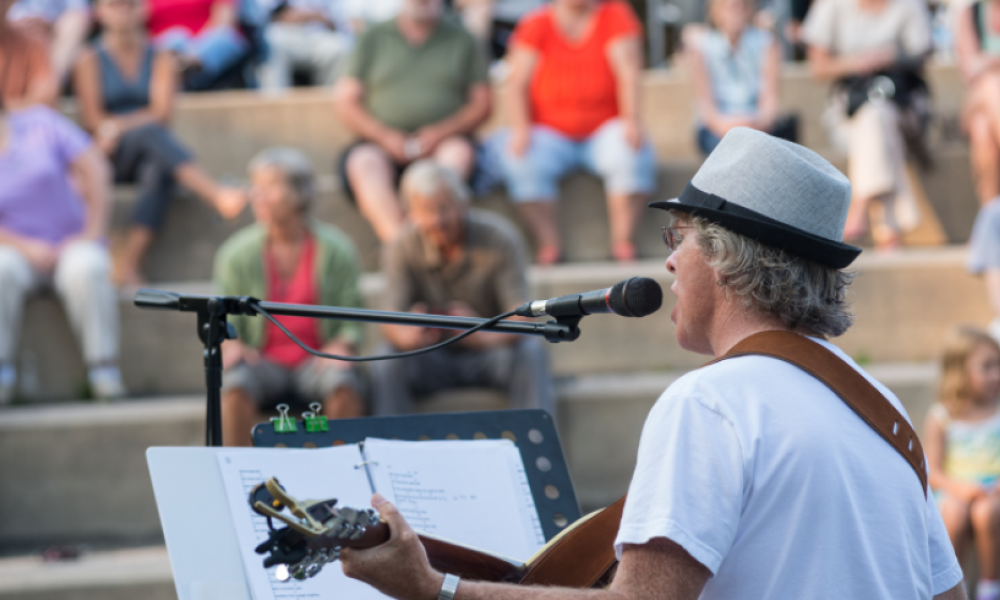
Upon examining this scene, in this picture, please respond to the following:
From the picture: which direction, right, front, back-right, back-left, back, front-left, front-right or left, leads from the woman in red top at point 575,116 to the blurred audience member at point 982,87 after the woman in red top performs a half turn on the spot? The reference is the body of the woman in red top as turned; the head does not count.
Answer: right

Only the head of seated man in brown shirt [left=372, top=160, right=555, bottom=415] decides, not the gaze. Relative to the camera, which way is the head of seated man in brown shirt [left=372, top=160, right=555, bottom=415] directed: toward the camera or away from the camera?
toward the camera

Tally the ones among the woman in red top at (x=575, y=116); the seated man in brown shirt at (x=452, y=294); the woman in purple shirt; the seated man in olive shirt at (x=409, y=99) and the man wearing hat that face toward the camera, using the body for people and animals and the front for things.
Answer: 4

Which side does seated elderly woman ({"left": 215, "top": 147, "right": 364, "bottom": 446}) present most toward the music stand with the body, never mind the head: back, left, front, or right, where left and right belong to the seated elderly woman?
front

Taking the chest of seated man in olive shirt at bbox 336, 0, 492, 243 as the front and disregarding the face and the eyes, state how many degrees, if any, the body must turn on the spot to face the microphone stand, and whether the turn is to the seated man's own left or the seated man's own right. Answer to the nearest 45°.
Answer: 0° — they already face it

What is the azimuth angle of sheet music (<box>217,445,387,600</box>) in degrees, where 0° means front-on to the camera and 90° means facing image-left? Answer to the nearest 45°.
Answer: approximately 315°

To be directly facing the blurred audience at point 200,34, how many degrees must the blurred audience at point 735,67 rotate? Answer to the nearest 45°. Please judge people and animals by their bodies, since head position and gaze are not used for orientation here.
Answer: approximately 90° to their right

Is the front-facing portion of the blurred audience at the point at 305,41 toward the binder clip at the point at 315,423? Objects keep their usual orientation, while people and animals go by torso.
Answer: yes

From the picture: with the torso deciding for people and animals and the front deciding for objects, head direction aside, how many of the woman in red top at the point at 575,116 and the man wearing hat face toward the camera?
1

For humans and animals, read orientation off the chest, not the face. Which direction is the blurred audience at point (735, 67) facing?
toward the camera

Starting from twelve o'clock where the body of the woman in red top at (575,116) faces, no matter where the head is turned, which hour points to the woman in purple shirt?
The woman in purple shirt is roughly at 2 o'clock from the woman in red top.

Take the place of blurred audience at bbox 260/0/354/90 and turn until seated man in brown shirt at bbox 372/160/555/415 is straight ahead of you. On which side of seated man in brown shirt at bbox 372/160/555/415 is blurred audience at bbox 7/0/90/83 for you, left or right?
right

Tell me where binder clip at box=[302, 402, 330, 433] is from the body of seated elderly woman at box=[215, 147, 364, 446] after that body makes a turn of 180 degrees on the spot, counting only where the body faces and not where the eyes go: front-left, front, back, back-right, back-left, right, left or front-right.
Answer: back

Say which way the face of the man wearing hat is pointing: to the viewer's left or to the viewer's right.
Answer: to the viewer's left
